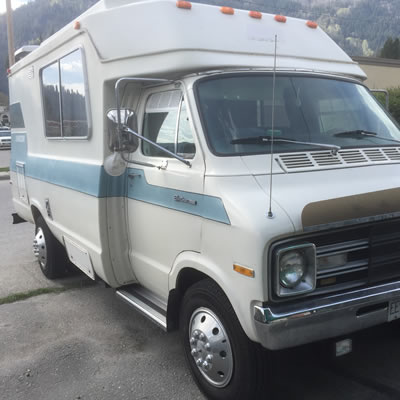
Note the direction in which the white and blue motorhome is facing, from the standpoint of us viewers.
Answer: facing the viewer and to the right of the viewer
